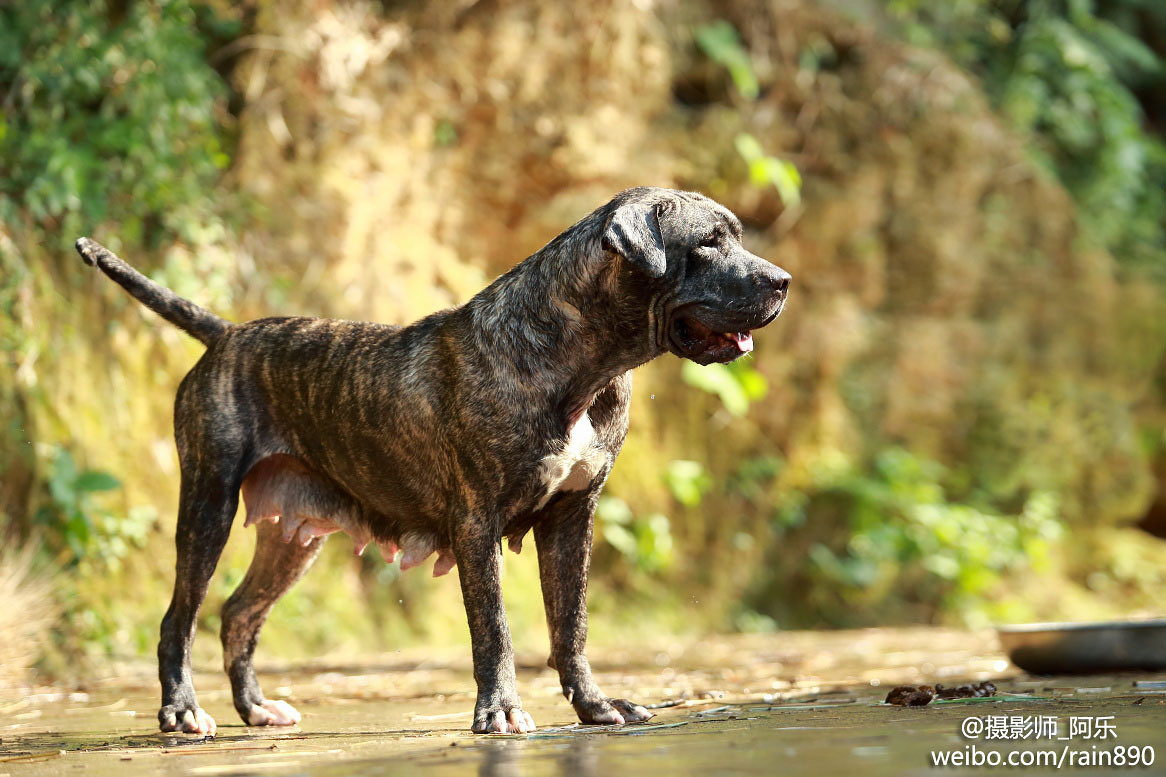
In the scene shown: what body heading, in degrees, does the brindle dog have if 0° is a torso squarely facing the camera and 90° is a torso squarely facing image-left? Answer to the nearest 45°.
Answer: approximately 315°

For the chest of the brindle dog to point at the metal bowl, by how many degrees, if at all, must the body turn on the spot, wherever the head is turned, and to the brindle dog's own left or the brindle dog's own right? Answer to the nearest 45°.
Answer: approximately 45° to the brindle dog's own left
